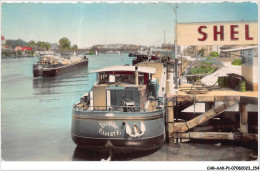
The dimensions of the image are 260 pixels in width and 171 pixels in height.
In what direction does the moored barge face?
away from the camera

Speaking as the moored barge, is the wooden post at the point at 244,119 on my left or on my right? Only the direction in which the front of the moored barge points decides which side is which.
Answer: on my right

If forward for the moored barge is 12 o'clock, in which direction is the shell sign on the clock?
The shell sign is roughly at 3 o'clock from the moored barge.

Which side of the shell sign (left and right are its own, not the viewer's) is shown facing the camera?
front

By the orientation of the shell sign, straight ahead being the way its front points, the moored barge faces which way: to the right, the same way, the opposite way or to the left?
the opposite way

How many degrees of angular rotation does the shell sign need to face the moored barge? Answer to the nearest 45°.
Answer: approximately 90° to its right

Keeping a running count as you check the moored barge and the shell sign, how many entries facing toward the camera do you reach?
1

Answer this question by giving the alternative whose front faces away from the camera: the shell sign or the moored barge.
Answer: the moored barge
